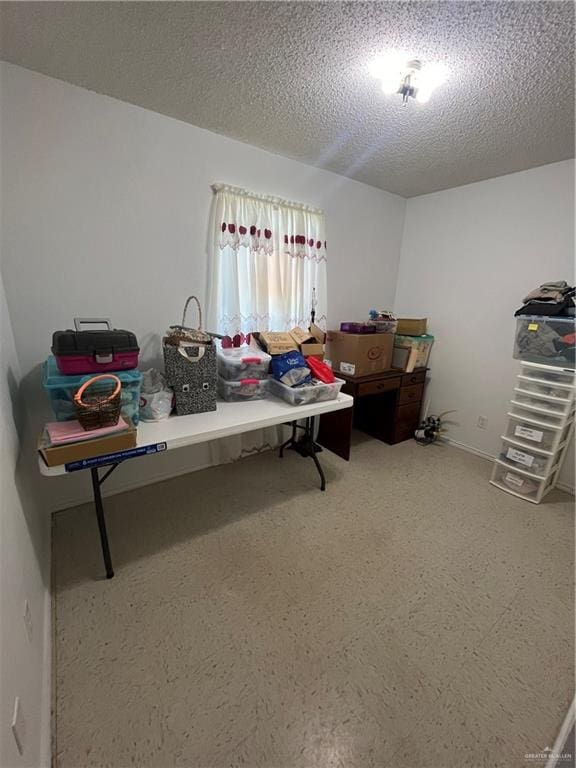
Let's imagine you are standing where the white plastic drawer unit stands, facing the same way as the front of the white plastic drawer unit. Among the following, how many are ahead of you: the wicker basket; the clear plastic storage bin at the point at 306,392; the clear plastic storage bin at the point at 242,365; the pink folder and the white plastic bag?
5

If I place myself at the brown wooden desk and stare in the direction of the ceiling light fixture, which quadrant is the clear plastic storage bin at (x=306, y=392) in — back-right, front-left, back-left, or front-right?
front-right

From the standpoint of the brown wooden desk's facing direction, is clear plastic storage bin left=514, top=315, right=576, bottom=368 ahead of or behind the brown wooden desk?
ahead

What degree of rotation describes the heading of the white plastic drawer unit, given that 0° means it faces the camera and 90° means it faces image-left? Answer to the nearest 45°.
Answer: approximately 45°

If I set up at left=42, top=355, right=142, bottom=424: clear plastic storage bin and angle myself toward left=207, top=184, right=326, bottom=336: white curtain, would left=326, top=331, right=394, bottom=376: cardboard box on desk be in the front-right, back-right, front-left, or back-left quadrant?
front-right

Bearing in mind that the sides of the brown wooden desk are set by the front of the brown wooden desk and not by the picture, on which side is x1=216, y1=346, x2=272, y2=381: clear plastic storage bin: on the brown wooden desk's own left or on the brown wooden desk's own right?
on the brown wooden desk's own right

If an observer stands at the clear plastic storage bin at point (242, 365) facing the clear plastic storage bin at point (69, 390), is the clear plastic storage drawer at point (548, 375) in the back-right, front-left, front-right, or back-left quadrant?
back-left

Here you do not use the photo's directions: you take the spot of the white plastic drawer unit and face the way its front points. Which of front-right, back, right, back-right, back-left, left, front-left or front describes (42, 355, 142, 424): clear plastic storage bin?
front

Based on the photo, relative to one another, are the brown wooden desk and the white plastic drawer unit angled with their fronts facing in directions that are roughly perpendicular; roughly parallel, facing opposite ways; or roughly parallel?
roughly perpendicular

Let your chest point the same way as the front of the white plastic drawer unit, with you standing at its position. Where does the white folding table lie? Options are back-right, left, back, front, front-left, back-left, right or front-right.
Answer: front

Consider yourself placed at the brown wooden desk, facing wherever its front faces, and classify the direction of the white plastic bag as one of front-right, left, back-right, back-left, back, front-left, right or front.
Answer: right

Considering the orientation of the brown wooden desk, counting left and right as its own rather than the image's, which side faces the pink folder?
right

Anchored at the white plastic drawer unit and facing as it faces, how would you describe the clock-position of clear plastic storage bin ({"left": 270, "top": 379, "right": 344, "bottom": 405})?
The clear plastic storage bin is roughly at 12 o'clock from the white plastic drawer unit.

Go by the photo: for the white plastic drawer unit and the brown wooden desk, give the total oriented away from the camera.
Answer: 0

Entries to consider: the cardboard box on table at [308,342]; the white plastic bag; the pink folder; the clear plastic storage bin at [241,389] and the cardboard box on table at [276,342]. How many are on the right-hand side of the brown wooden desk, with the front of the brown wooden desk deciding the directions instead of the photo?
5

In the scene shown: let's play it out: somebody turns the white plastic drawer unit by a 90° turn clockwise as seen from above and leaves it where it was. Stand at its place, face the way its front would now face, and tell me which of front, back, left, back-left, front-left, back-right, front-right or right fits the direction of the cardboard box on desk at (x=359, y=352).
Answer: front-left

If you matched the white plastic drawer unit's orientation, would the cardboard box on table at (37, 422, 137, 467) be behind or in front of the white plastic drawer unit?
in front
